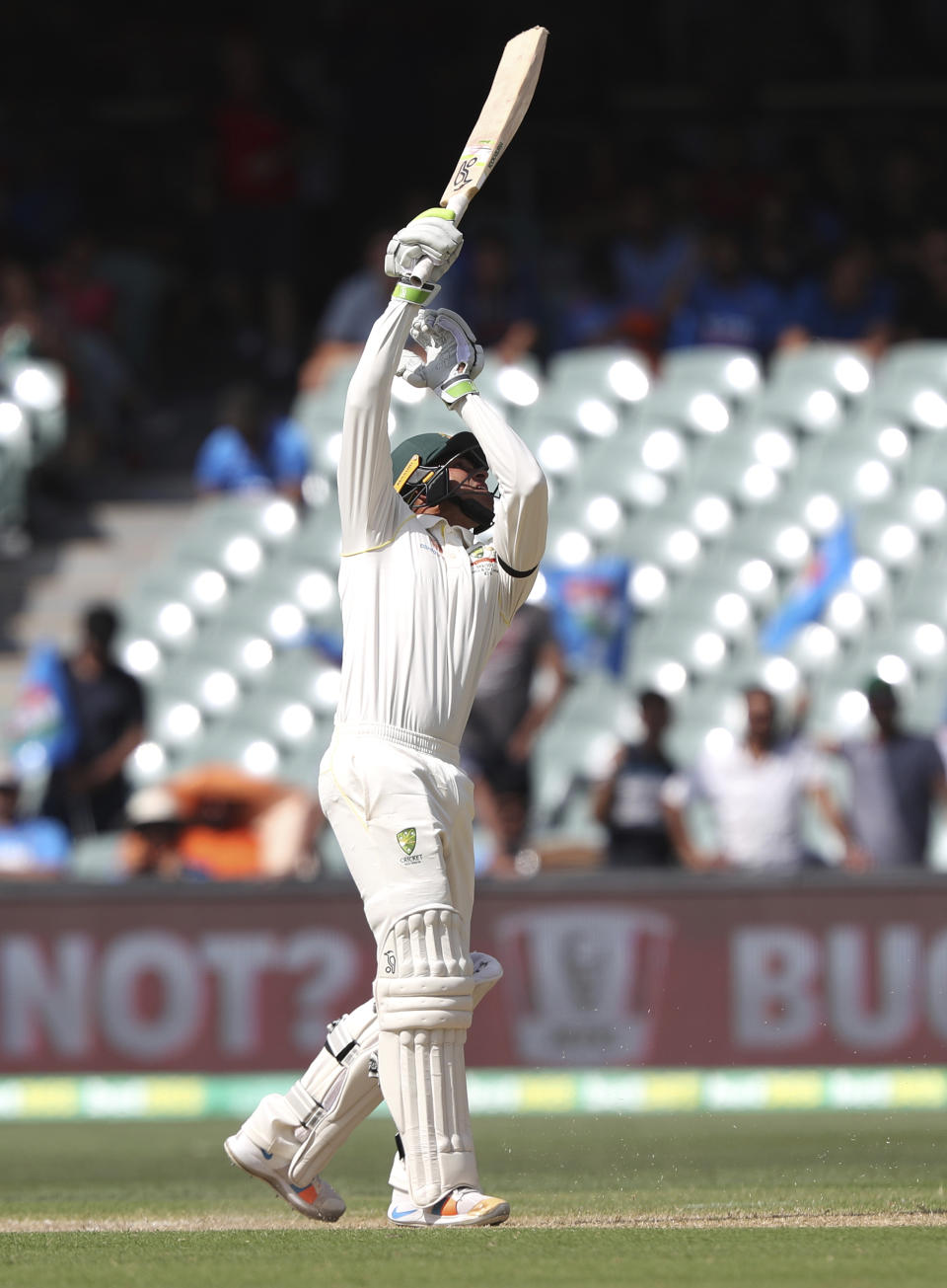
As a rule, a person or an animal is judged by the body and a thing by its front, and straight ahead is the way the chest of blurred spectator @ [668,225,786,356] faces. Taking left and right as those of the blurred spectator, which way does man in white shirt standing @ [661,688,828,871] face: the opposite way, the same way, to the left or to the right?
the same way

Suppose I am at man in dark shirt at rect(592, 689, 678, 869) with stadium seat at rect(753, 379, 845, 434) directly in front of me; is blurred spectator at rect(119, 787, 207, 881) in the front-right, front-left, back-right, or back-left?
back-left

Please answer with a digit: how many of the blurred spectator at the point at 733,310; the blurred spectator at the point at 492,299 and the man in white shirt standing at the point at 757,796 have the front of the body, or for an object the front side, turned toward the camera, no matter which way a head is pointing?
3

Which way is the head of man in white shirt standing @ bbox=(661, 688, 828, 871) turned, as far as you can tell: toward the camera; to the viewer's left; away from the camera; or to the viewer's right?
toward the camera

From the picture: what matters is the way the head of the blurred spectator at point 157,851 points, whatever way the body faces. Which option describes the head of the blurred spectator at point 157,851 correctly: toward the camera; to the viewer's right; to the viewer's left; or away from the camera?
toward the camera

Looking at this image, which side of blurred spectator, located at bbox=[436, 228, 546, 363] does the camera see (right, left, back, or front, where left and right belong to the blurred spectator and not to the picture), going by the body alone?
front

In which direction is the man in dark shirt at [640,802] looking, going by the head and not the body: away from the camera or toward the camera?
toward the camera

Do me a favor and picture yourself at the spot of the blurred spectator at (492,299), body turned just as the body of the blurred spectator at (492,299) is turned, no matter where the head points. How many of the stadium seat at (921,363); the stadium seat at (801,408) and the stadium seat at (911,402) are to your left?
3

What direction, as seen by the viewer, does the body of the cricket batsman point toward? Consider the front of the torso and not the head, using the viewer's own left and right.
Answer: facing the viewer and to the right of the viewer

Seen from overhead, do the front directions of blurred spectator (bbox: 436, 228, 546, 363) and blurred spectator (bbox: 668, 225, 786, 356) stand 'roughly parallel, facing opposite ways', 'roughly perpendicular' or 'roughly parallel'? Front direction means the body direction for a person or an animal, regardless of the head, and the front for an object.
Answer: roughly parallel

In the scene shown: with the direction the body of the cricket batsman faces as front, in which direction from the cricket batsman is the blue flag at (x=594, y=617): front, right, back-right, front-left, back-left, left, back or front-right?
back-left

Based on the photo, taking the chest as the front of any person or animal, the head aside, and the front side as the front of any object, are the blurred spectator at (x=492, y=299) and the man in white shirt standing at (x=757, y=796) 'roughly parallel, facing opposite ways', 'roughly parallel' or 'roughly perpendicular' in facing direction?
roughly parallel
